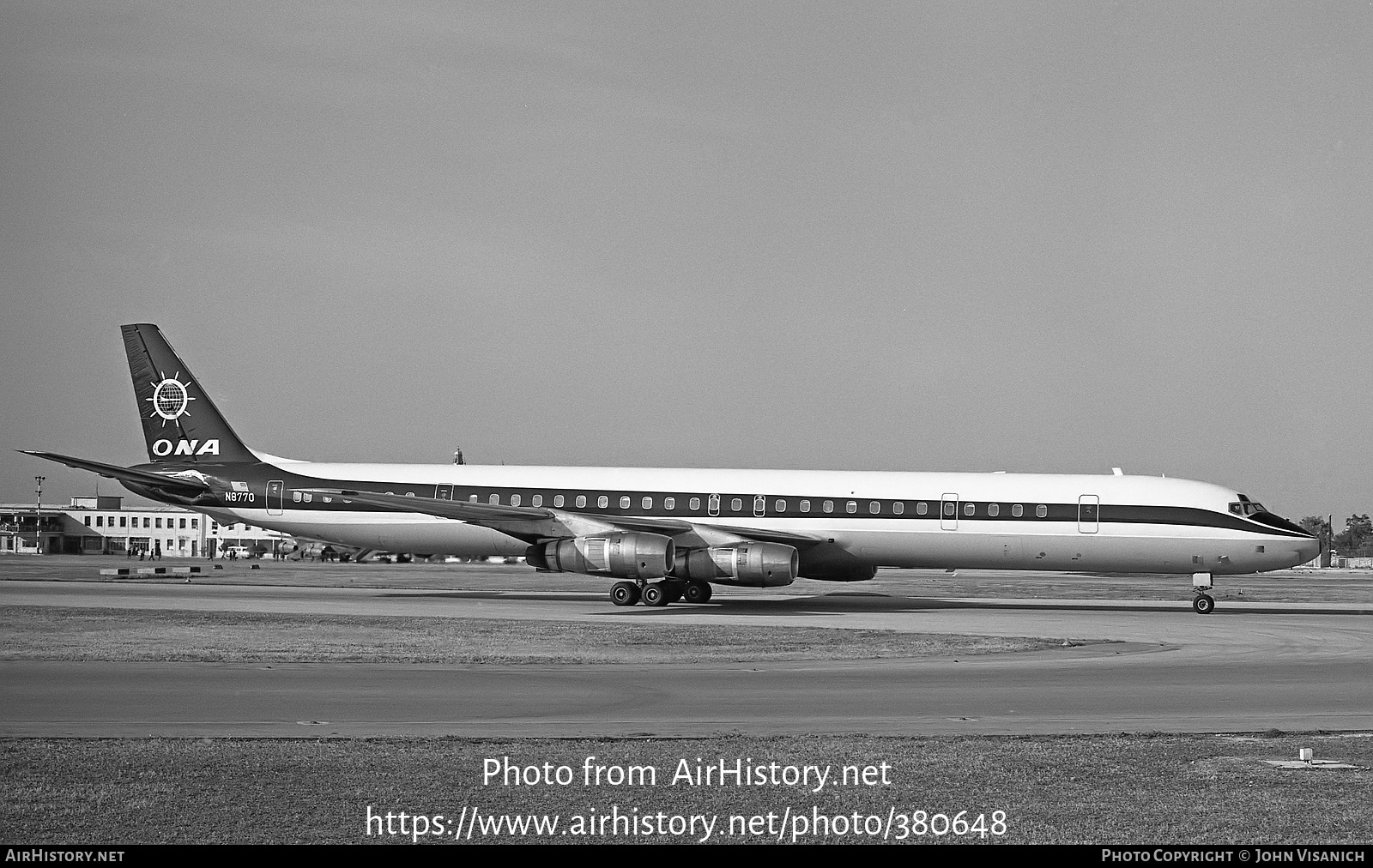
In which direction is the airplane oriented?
to the viewer's right
